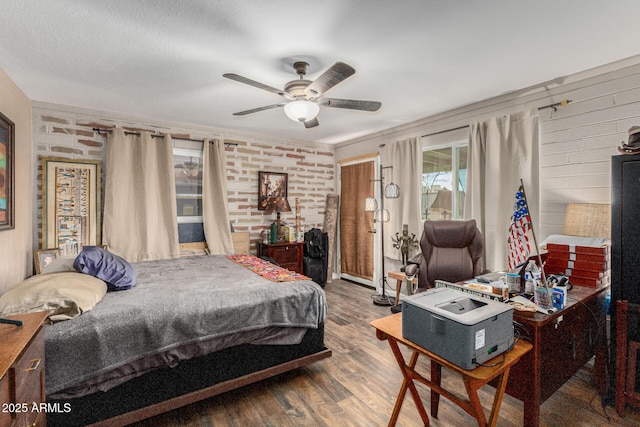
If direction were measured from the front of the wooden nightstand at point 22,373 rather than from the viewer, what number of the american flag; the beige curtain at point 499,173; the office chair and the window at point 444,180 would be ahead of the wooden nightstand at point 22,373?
4

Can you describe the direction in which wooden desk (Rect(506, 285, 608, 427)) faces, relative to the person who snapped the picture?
facing away from the viewer and to the left of the viewer

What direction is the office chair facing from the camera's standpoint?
toward the camera

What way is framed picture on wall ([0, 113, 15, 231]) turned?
to the viewer's right

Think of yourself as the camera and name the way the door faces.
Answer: facing the viewer and to the left of the viewer

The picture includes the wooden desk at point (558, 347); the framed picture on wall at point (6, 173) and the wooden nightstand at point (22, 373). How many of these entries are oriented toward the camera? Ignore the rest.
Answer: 0

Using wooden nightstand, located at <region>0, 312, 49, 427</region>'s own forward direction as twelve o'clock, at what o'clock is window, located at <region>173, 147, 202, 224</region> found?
The window is roughly at 10 o'clock from the wooden nightstand.

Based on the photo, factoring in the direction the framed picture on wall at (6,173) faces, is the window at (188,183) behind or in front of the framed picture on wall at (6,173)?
in front

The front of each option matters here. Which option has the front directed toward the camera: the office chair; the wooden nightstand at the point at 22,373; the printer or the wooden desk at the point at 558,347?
the office chair

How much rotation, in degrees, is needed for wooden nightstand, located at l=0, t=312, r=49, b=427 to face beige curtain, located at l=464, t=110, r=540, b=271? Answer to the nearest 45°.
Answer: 0° — it already faces it

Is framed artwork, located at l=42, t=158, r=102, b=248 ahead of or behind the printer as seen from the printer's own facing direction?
ahead

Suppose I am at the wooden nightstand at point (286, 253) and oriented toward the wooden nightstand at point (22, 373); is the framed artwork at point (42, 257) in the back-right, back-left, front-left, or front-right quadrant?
front-right

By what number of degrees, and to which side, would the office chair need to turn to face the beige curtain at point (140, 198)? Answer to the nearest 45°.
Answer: approximately 90° to its right

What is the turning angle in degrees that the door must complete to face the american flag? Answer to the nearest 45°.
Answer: approximately 90° to its left

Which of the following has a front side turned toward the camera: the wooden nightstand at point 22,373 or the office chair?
the office chair

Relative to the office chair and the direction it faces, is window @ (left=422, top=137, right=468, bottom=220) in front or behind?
behind

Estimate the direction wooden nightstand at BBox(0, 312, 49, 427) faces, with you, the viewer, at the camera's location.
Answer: facing to the right of the viewer

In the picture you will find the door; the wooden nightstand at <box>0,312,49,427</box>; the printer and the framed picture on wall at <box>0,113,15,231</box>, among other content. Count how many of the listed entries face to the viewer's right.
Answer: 2
